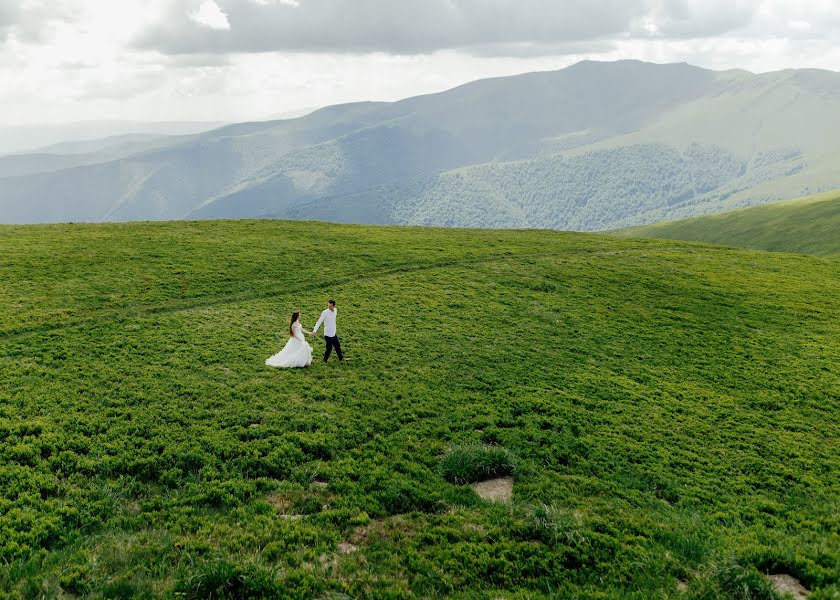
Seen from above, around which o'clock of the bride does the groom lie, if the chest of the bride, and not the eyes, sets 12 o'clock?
The groom is roughly at 11 o'clock from the bride.

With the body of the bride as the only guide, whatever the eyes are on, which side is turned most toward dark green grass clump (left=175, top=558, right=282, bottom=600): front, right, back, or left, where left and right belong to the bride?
right

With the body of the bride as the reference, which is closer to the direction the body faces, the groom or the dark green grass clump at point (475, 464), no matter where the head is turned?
the groom

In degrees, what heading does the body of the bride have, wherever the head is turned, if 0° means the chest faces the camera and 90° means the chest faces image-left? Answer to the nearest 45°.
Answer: approximately 270°

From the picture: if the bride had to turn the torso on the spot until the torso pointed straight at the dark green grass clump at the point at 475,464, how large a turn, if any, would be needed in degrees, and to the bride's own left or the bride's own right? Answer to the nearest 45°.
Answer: approximately 45° to the bride's own right

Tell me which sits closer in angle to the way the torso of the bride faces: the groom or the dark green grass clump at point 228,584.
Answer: the groom
